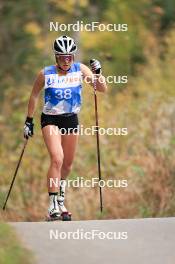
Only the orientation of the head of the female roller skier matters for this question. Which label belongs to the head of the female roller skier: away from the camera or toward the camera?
toward the camera

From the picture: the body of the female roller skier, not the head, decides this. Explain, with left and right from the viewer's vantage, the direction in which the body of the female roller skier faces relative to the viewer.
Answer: facing the viewer
